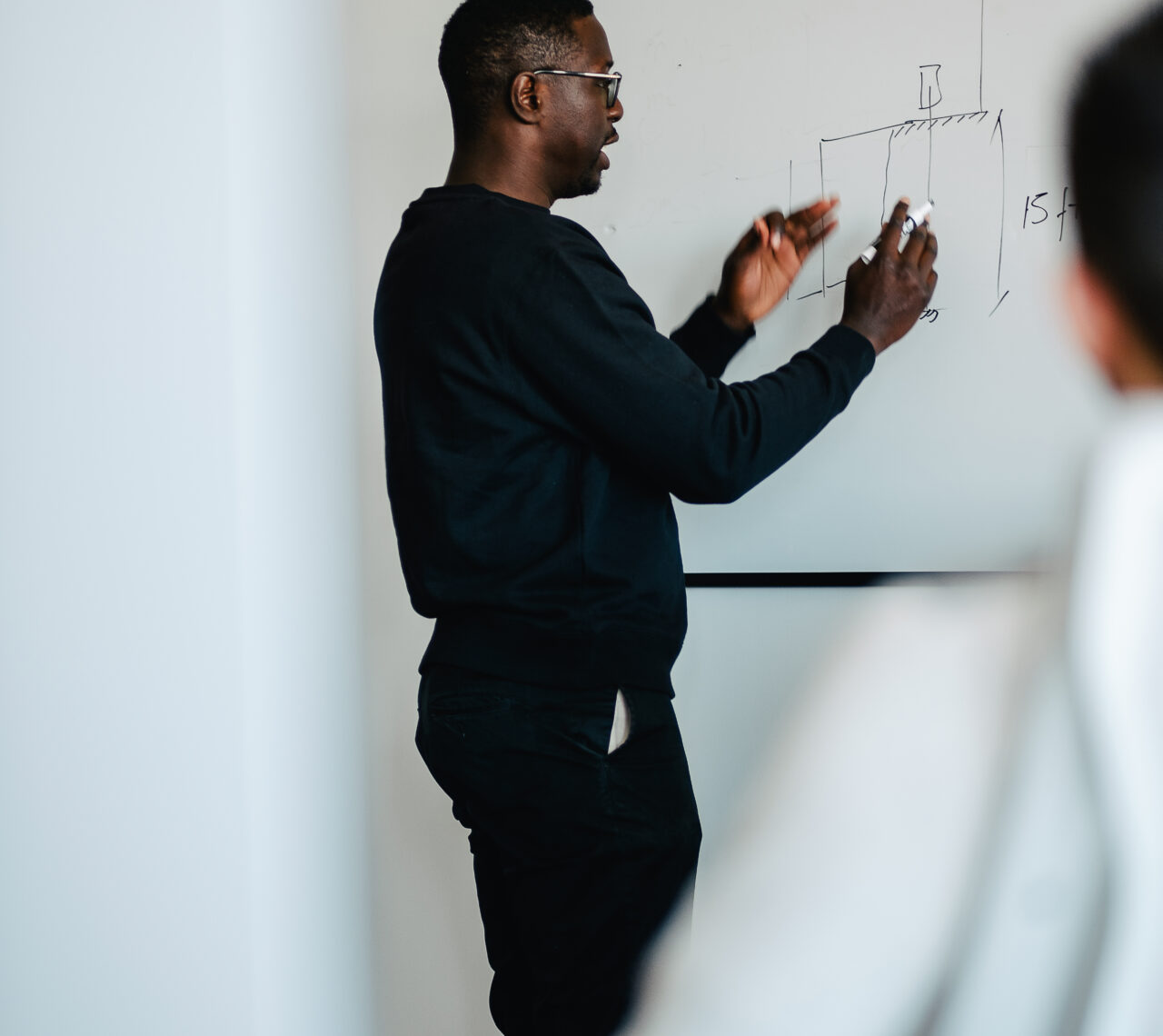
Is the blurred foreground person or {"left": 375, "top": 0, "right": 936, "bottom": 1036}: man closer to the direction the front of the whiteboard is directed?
the blurred foreground person

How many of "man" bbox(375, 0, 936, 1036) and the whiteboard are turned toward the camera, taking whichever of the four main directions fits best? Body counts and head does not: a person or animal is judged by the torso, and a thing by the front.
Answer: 1

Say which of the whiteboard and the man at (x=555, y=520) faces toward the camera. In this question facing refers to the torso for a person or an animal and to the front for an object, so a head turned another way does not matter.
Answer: the whiteboard

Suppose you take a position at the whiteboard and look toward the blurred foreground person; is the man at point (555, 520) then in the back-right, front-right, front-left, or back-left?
front-right

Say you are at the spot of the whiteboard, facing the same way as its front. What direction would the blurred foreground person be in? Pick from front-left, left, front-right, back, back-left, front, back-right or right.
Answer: front

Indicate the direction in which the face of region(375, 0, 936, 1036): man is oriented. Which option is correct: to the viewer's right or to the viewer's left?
to the viewer's right

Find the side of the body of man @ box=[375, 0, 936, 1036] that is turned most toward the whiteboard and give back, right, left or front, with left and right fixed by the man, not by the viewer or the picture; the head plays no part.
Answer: front

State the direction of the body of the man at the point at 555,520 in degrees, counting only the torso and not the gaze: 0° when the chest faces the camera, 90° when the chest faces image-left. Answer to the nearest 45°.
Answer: approximately 225°

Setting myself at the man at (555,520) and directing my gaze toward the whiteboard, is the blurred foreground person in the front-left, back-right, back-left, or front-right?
back-right

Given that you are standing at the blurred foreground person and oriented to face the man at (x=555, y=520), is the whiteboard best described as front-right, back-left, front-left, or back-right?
front-right

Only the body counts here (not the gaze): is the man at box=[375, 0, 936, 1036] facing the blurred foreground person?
no

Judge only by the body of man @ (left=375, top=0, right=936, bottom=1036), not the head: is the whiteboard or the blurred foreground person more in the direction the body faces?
the whiteboard

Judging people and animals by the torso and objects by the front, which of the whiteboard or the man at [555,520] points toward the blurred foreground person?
the whiteboard

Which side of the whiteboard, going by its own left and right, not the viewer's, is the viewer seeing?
front
